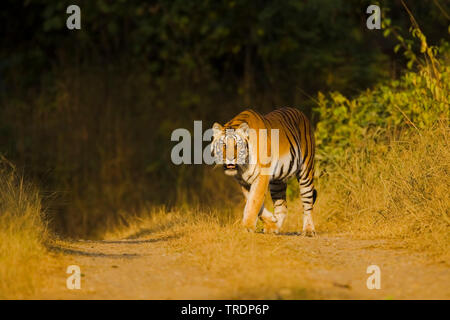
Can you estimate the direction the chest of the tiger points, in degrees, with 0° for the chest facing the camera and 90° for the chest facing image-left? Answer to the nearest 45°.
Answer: approximately 45°
